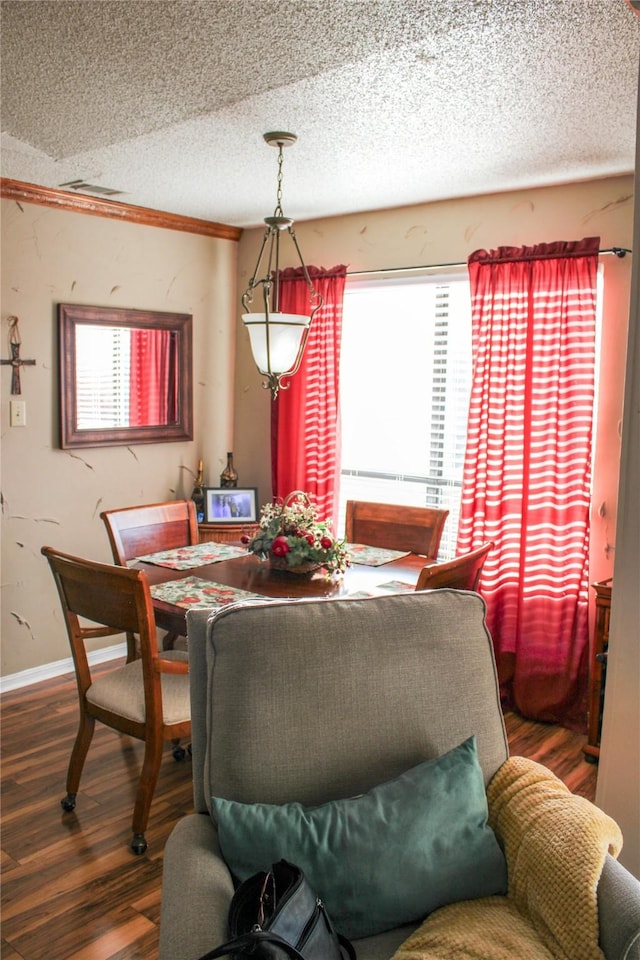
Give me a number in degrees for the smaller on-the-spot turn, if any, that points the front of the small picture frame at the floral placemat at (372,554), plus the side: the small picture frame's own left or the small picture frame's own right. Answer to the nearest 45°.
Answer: approximately 45° to the small picture frame's own left

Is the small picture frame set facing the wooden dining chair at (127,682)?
yes

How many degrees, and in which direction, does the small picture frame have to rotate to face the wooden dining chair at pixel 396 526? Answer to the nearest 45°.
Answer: approximately 45° to its left

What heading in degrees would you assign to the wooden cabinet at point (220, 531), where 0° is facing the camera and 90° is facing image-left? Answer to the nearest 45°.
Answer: approximately 0°

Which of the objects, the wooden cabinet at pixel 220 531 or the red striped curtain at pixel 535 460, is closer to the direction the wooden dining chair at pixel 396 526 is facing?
the wooden cabinet

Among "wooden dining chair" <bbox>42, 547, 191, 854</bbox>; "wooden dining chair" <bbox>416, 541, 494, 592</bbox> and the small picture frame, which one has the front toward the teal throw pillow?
the small picture frame

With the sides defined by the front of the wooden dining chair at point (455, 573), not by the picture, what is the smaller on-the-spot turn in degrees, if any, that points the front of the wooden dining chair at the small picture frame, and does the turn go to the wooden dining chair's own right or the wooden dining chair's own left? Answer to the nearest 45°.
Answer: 0° — it already faces it
